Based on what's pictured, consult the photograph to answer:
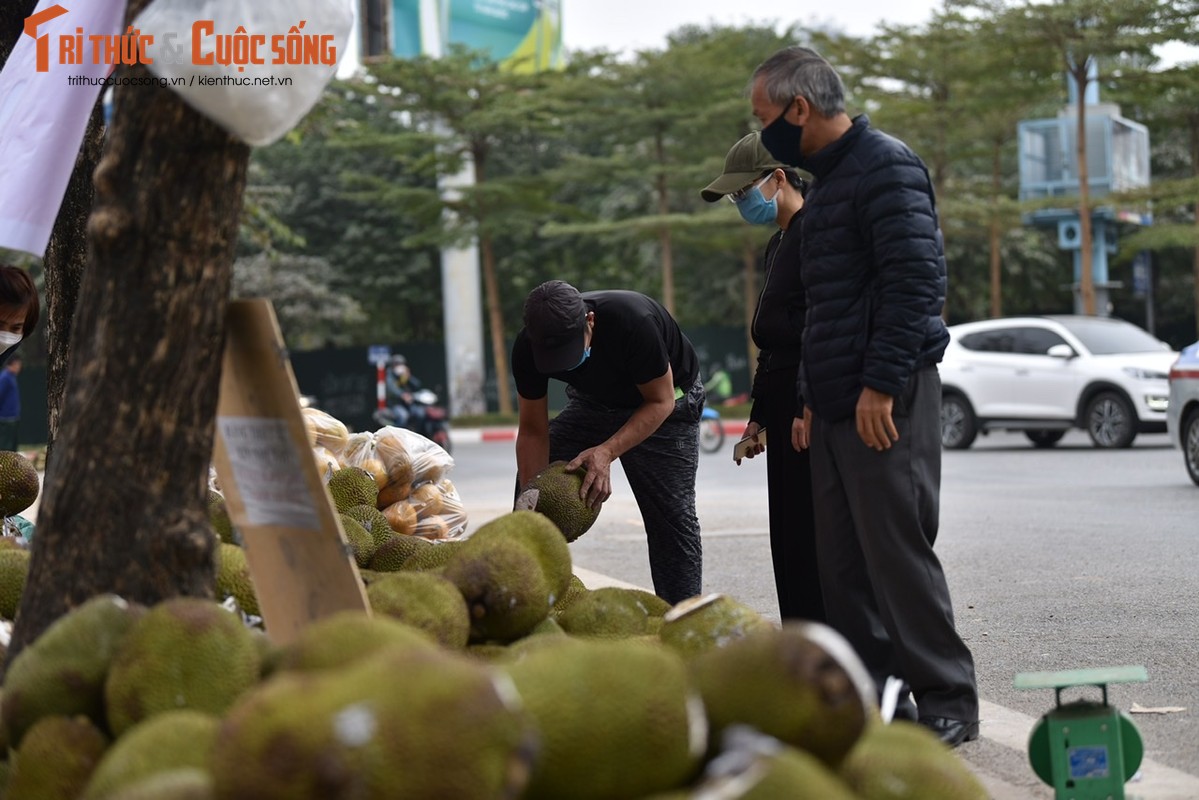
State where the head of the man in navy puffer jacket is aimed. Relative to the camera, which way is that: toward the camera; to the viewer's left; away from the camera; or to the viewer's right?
to the viewer's left

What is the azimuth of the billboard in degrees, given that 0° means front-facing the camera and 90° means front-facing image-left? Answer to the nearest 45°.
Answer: approximately 0°

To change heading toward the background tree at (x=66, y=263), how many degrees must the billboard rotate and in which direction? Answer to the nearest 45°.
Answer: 0° — it already faces it
